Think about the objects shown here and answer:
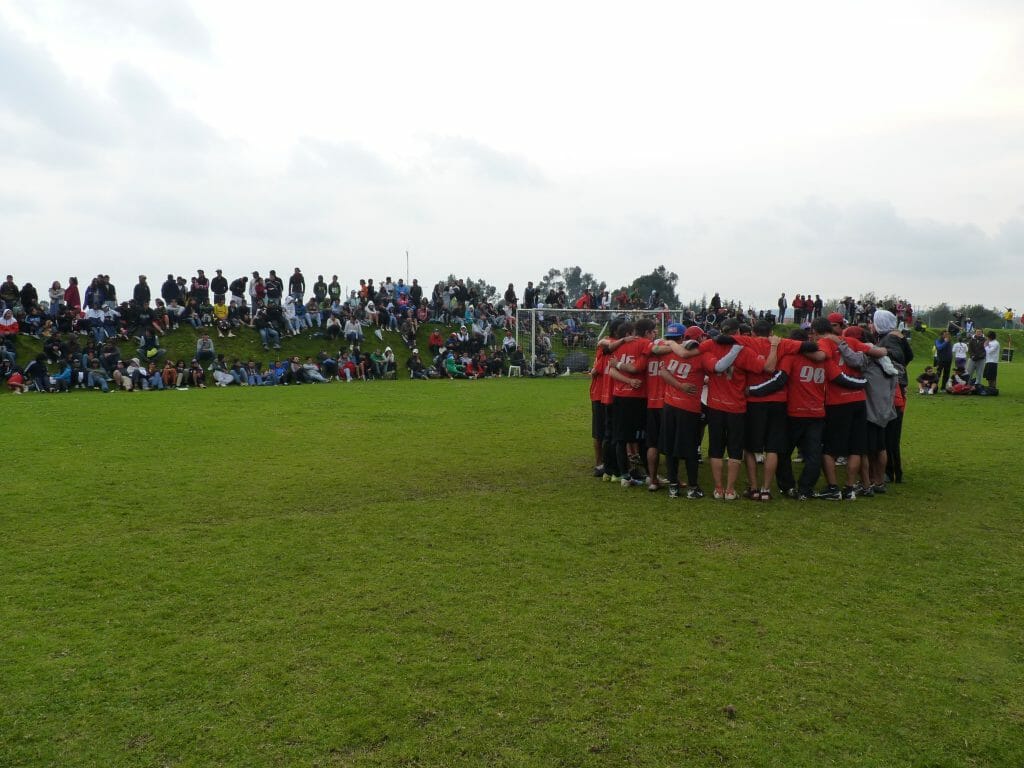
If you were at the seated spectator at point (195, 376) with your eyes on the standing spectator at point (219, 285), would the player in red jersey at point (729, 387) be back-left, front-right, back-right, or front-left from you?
back-right

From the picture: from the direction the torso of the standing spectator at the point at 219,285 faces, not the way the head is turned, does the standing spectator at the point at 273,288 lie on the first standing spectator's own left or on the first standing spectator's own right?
on the first standing spectator's own left

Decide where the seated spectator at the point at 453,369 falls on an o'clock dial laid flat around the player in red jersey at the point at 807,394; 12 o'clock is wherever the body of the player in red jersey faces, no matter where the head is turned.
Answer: The seated spectator is roughly at 11 o'clock from the player in red jersey.

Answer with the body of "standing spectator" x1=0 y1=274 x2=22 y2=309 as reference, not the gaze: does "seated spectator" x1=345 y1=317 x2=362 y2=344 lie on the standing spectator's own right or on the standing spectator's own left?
on the standing spectator's own left

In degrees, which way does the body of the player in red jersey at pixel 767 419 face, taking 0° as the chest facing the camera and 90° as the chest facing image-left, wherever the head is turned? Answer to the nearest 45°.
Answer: approximately 180°

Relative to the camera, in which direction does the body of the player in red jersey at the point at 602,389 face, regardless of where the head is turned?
to the viewer's right

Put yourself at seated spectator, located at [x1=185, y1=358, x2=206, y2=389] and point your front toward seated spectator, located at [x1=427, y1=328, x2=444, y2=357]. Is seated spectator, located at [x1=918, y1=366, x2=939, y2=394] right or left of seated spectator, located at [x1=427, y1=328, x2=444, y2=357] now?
right

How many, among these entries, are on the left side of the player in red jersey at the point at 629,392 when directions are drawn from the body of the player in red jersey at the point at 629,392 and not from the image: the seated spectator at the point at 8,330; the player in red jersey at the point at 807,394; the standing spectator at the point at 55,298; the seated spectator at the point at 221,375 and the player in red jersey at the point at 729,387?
3
